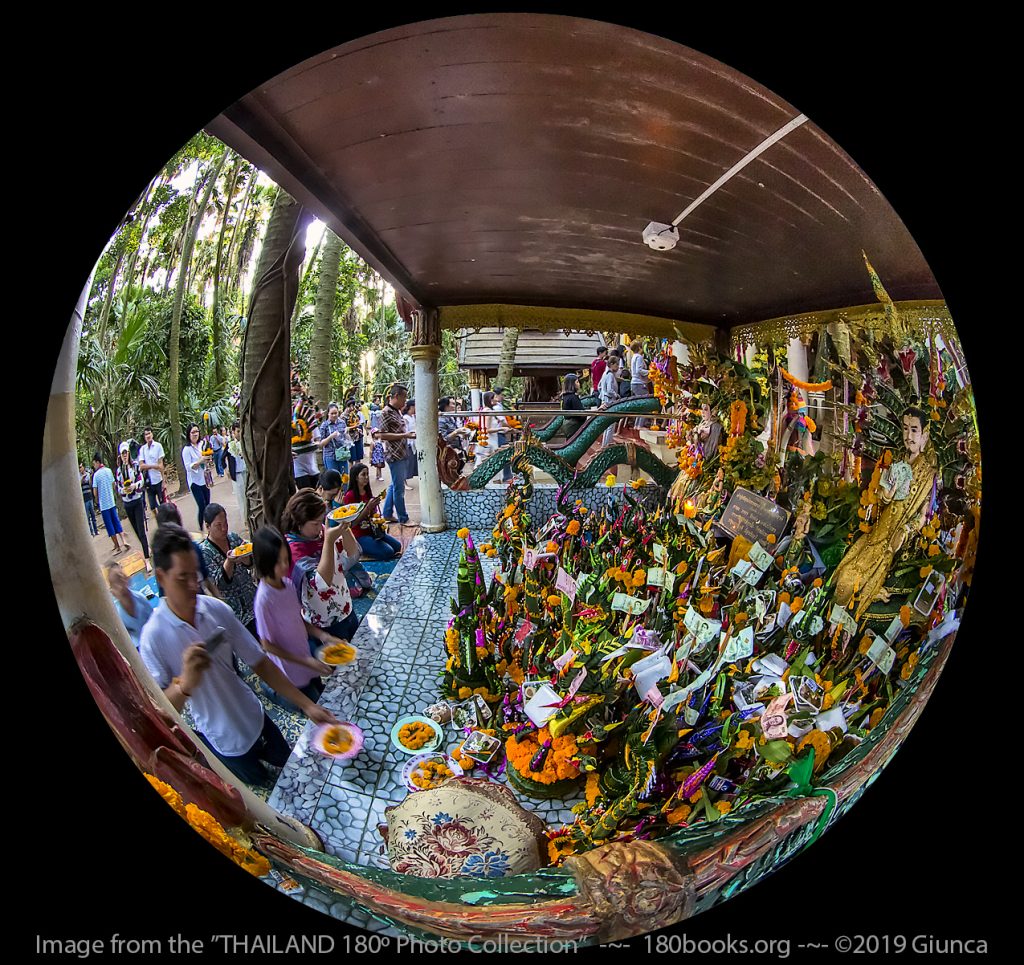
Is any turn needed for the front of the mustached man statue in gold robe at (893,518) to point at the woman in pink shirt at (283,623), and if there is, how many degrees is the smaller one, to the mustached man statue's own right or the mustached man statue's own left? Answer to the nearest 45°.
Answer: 0° — it already faces them

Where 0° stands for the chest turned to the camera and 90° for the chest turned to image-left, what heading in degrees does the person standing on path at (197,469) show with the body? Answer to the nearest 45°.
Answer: approximately 315°
